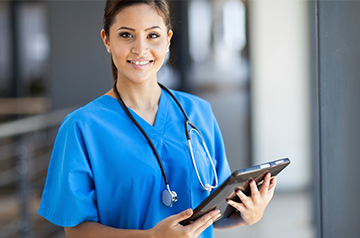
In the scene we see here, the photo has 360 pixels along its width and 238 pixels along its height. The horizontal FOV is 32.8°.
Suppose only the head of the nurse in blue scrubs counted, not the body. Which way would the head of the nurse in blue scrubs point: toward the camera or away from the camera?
toward the camera

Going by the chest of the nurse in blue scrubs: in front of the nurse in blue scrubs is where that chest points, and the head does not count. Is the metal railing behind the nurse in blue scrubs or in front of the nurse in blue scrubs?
behind

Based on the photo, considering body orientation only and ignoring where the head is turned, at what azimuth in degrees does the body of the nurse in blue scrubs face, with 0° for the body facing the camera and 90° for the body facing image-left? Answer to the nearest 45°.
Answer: approximately 315°
